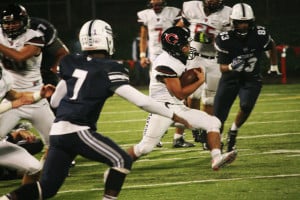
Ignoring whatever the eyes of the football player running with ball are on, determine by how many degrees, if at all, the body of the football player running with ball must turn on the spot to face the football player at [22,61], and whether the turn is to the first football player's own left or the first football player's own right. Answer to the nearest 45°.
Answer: approximately 180°

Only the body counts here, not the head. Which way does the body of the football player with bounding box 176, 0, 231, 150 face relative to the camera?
toward the camera

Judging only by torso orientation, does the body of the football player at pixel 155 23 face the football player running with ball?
yes

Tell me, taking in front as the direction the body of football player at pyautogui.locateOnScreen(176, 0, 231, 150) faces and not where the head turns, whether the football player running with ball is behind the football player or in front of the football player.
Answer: in front

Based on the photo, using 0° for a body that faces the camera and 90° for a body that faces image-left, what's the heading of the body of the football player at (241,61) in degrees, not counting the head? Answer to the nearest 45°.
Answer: approximately 0°

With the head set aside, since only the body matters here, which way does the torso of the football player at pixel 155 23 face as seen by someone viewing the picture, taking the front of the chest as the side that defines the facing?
toward the camera

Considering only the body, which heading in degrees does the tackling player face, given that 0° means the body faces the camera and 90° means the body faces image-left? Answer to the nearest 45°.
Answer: approximately 225°

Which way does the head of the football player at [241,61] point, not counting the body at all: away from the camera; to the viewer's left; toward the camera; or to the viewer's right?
toward the camera

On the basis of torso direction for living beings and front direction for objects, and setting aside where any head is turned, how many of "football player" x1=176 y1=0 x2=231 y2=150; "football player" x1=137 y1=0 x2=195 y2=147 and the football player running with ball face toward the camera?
2

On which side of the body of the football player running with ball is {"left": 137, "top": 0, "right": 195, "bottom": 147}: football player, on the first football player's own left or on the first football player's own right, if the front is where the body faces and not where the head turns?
on the first football player's own left

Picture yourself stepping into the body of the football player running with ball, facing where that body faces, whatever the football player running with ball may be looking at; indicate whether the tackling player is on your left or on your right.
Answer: on your right

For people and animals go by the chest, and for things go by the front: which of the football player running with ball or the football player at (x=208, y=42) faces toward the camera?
the football player

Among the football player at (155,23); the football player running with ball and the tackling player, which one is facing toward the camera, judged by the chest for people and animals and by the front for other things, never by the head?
the football player
